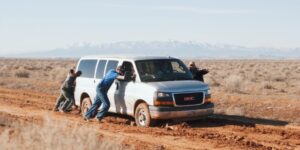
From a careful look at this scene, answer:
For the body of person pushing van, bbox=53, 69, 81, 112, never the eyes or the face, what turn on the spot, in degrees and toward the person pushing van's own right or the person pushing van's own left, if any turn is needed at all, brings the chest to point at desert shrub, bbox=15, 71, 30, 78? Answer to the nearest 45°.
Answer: approximately 90° to the person pushing van's own left

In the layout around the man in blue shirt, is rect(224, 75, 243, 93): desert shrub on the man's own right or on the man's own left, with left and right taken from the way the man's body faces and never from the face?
on the man's own left

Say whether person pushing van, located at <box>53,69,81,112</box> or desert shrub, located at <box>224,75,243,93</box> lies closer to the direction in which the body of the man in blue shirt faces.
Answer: the desert shrub

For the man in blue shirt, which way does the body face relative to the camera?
to the viewer's right

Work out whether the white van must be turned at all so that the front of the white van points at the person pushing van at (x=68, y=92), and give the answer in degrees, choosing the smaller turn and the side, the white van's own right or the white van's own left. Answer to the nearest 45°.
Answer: approximately 180°

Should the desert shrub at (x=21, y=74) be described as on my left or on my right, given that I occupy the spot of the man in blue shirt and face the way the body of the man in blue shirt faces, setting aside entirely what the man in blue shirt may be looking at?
on my left

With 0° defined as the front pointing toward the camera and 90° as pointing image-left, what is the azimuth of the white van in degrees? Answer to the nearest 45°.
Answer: approximately 315°

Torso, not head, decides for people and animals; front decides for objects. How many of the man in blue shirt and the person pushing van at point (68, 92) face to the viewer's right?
2

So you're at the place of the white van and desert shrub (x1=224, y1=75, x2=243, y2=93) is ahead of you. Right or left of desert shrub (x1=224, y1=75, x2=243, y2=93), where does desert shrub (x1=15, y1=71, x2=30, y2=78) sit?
left

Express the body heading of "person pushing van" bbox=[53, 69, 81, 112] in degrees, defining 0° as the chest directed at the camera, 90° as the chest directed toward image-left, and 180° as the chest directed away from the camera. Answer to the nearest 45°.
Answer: approximately 270°
